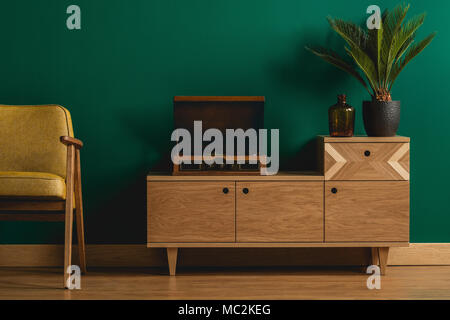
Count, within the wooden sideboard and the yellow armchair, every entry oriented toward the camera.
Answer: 2

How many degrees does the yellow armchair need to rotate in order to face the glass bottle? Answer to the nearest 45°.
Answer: approximately 90° to its left

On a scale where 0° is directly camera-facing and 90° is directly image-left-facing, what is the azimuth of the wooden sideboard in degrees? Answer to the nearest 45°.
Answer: approximately 0°

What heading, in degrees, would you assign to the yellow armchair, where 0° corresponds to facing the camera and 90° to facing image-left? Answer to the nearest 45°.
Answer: approximately 0°

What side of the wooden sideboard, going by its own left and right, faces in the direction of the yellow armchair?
right

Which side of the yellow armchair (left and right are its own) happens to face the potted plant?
left
